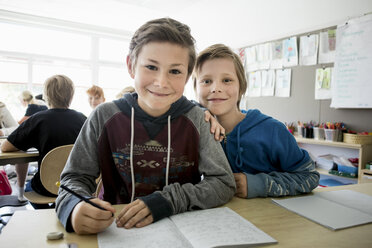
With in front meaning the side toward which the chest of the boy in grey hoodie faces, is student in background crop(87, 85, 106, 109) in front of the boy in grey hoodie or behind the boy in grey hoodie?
behind

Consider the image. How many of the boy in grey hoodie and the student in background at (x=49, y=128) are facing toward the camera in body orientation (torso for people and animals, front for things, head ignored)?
1

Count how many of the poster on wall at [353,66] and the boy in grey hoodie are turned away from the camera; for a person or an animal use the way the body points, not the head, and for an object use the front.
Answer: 0

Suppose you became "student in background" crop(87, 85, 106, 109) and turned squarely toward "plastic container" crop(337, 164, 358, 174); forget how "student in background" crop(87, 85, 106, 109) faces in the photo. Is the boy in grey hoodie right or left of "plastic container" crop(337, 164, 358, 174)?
right

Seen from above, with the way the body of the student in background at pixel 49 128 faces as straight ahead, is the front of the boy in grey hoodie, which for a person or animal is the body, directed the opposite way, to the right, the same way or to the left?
the opposite way

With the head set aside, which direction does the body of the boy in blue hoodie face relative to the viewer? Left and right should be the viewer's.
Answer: facing the viewer and to the left of the viewer

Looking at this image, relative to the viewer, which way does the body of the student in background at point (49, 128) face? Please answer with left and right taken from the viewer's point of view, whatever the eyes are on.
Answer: facing away from the viewer

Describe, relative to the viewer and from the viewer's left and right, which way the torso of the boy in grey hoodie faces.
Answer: facing the viewer

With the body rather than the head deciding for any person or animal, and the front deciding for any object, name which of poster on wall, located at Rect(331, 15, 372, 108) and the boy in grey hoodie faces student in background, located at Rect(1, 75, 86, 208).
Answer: the poster on wall

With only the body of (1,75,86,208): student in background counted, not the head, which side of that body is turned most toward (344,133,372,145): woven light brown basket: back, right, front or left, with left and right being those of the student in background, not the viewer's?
right

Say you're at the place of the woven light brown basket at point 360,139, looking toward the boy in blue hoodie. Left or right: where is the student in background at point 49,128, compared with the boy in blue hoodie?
right

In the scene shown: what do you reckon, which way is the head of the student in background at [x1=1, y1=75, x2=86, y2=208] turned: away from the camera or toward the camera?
away from the camera

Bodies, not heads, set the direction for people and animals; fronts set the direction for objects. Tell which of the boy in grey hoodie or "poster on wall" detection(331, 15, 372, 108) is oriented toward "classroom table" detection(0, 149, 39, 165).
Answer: the poster on wall
